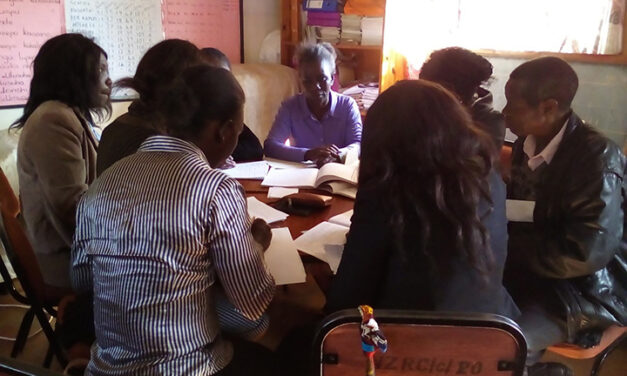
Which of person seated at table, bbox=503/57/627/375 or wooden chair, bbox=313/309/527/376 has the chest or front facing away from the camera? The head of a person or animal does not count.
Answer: the wooden chair

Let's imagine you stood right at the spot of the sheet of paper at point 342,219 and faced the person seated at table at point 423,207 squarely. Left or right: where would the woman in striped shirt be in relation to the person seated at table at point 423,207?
right

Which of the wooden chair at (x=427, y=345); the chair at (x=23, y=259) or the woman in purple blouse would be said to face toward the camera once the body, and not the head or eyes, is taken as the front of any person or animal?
the woman in purple blouse

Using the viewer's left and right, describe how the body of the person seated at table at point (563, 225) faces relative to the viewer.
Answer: facing to the left of the viewer

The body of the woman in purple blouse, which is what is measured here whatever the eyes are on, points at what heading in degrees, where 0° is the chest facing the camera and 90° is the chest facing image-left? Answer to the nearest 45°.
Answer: approximately 0°

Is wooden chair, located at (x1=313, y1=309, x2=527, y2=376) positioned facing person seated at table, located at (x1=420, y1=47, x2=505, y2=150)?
yes

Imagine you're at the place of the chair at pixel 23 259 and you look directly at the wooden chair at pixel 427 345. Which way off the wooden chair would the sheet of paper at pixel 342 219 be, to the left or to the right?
left

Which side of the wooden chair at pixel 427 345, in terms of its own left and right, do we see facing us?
back

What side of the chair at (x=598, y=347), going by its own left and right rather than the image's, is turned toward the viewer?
left

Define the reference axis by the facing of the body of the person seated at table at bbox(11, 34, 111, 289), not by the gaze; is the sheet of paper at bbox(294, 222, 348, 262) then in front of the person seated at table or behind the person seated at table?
in front

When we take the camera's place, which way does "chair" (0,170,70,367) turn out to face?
facing to the right of the viewer

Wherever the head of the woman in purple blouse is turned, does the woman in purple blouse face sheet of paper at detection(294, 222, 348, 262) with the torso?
yes

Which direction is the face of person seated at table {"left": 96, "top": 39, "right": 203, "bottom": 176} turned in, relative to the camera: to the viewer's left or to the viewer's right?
to the viewer's right
